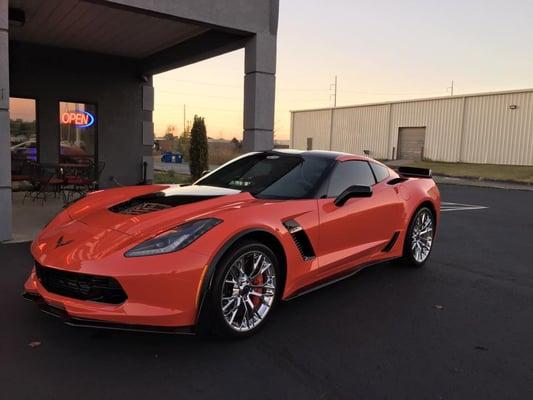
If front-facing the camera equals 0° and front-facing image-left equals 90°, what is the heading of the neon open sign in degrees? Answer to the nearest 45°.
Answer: approximately 0°

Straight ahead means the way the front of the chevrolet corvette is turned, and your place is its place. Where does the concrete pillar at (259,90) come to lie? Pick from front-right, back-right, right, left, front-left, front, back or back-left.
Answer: back-right

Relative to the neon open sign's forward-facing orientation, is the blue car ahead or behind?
behind

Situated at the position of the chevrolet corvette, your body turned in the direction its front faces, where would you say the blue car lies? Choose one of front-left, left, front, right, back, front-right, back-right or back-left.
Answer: back-right

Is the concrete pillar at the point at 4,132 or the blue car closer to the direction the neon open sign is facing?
the concrete pillar

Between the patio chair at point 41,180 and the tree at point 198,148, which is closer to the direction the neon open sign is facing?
the patio chair

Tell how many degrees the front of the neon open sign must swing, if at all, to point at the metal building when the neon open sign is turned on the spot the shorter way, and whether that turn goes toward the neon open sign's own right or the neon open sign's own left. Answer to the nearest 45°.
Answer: approximately 135° to the neon open sign's own left

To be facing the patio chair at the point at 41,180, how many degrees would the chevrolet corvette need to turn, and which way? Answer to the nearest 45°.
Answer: approximately 90° to its right

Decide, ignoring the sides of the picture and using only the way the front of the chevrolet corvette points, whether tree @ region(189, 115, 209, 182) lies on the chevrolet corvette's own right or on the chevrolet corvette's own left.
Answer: on the chevrolet corvette's own right

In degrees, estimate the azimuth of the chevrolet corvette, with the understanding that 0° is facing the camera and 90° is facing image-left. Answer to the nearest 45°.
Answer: approximately 45°
